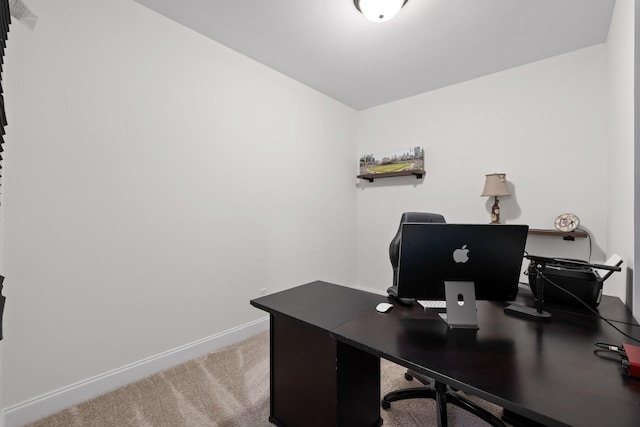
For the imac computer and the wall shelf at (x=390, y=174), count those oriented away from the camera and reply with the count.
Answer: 1

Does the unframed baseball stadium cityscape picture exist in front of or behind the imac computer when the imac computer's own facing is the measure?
in front

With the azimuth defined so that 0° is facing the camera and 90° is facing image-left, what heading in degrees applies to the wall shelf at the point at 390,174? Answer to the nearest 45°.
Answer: approximately 45°

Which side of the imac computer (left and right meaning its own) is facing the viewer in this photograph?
back

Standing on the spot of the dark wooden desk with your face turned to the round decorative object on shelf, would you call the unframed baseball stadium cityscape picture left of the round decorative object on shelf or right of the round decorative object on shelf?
left

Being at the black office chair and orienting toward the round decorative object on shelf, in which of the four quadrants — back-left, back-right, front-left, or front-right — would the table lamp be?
front-left

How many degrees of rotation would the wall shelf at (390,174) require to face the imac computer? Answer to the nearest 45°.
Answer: approximately 45° to its left

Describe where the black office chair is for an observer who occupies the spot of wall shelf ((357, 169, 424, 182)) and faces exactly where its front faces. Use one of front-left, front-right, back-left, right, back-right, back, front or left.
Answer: front-left

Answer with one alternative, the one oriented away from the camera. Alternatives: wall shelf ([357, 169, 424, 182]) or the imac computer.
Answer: the imac computer

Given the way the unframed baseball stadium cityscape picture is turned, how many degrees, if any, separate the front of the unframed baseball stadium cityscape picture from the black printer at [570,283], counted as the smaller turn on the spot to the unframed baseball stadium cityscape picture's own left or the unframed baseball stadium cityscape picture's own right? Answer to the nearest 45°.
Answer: approximately 90° to the unframed baseball stadium cityscape picture's own left

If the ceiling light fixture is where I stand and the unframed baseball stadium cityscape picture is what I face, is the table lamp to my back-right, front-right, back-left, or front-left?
front-right

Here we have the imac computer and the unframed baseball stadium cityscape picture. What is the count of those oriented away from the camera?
1

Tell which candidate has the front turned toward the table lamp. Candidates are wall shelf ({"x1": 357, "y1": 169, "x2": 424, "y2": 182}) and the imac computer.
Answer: the imac computer

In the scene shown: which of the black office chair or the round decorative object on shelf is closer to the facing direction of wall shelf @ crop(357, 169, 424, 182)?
the black office chair
